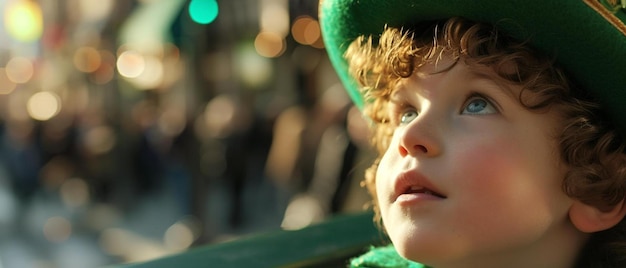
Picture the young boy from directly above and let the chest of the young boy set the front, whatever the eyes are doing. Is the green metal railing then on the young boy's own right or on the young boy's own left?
on the young boy's own right

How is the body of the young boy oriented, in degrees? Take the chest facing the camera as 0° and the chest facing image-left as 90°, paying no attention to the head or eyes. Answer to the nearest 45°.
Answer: approximately 45°
